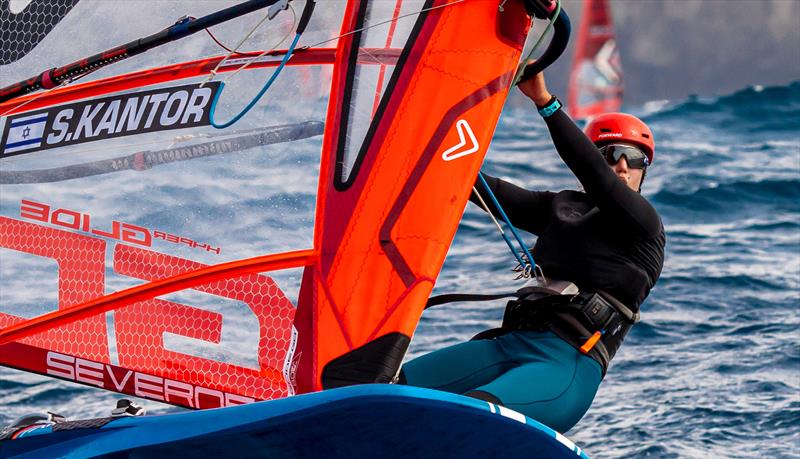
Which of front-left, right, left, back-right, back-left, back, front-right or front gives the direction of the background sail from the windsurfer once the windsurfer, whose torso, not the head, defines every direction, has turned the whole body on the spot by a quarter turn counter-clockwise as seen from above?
back-left

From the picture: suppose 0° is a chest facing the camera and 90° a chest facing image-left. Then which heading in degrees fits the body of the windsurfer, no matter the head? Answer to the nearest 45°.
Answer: approximately 45°
